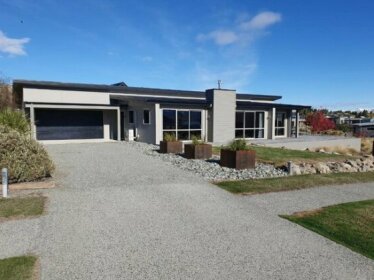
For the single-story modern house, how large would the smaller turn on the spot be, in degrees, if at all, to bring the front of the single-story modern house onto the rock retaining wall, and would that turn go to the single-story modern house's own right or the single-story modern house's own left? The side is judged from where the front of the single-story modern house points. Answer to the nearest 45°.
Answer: approximately 45° to the single-story modern house's own left

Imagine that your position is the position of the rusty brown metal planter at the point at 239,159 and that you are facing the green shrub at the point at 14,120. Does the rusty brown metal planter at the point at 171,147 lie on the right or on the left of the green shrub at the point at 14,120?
right

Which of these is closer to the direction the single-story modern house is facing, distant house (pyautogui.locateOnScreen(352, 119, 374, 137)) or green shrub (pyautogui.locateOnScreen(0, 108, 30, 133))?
the green shrub

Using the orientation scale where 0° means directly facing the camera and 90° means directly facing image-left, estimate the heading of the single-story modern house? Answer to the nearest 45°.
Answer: approximately 0°

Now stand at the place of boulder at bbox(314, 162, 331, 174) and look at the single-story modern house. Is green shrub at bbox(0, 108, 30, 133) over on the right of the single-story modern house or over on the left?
left

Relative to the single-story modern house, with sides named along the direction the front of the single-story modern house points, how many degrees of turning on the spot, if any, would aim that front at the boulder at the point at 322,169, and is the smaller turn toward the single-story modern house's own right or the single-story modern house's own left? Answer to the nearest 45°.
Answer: approximately 45° to the single-story modern house's own left

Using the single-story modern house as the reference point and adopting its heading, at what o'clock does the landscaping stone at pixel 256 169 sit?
The landscaping stone is roughly at 11 o'clock from the single-story modern house.

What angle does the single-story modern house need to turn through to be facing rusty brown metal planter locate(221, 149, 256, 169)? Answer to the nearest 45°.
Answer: approximately 45° to its left
